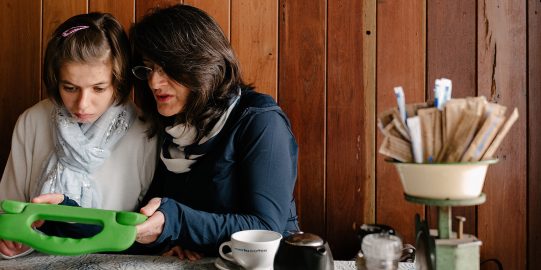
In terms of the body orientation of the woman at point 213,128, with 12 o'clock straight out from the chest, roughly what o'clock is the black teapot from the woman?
The black teapot is roughly at 10 o'clock from the woman.

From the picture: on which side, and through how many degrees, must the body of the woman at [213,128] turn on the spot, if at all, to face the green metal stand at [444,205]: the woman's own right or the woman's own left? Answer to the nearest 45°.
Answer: approximately 90° to the woman's own left

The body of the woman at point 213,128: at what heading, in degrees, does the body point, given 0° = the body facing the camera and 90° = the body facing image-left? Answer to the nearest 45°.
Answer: approximately 45°

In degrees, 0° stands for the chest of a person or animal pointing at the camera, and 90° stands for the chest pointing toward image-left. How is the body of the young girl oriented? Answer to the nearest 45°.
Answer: approximately 0°

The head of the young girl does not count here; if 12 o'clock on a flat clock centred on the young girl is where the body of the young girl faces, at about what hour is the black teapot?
The black teapot is roughly at 11 o'clock from the young girl.
